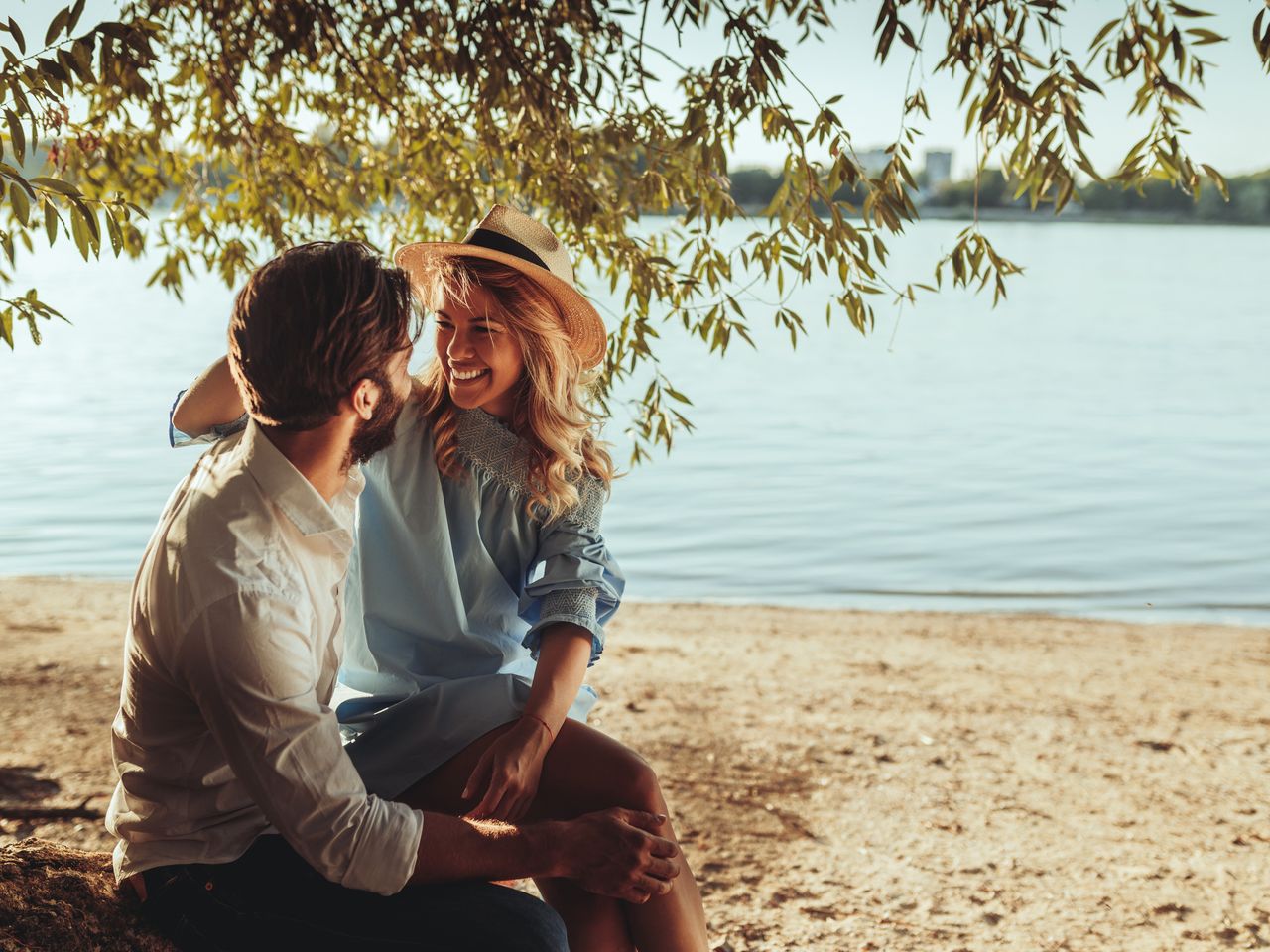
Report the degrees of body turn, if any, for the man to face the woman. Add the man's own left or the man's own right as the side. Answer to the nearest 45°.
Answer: approximately 45° to the man's own left

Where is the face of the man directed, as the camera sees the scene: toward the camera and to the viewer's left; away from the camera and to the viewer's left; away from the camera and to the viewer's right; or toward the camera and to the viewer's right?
away from the camera and to the viewer's right

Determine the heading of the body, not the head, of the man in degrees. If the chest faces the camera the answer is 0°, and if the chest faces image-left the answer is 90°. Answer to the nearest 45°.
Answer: approximately 270°

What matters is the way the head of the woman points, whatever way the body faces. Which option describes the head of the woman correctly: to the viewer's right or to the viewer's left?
to the viewer's left
